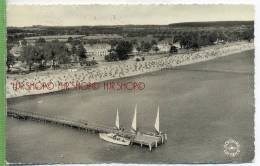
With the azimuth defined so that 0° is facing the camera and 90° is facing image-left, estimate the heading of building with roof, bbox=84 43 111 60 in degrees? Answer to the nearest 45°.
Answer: approximately 0°
